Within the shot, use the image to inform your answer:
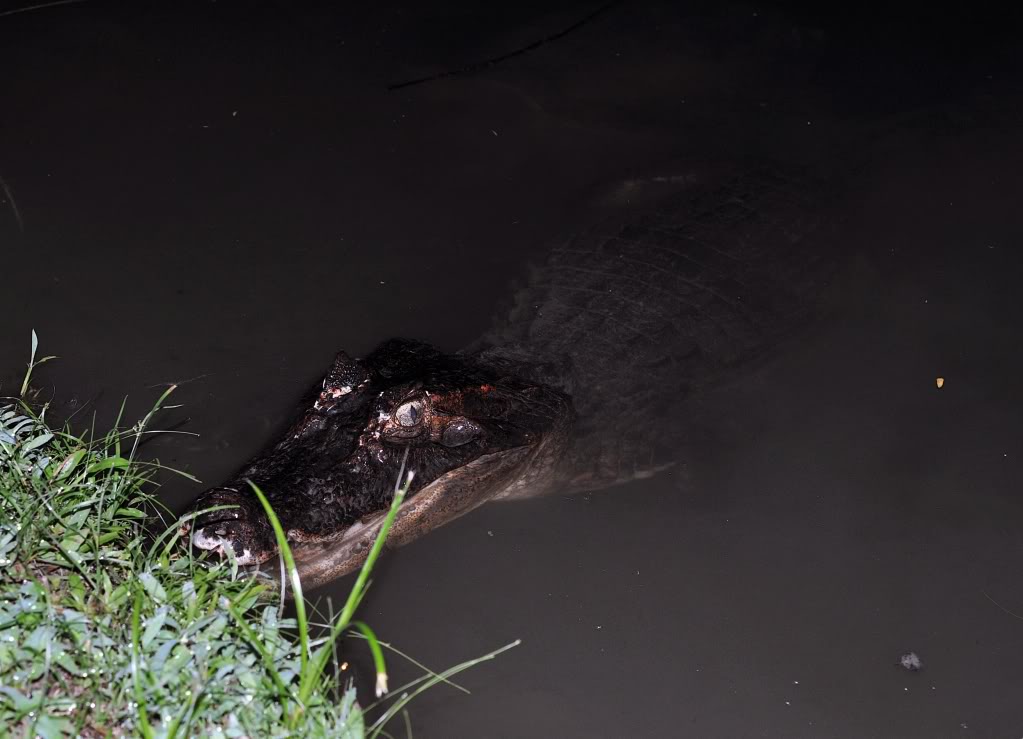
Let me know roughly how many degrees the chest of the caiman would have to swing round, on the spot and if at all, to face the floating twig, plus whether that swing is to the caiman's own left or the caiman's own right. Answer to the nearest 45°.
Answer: approximately 135° to the caiman's own right

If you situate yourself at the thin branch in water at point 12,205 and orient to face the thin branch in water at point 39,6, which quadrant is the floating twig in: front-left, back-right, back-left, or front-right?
front-right

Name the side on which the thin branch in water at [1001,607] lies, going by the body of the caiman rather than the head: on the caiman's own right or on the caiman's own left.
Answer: on the caiman's own left

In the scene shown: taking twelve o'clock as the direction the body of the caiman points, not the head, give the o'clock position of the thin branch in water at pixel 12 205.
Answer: The thin branch in water is roughly at 2 o'clock from the caiman.

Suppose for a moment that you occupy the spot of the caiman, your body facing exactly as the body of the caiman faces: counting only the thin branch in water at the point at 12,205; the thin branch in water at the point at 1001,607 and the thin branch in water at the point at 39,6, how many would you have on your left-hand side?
1

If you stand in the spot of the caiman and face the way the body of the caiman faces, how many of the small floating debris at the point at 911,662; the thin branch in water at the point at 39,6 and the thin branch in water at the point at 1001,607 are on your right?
1

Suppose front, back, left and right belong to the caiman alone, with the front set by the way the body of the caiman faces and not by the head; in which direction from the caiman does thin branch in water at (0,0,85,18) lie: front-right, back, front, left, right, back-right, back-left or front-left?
right

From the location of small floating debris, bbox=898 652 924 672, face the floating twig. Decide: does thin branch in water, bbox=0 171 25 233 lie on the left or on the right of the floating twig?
left

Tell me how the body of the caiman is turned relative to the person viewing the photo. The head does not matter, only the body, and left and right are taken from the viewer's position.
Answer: facing the viewer and to the left of the viewer
